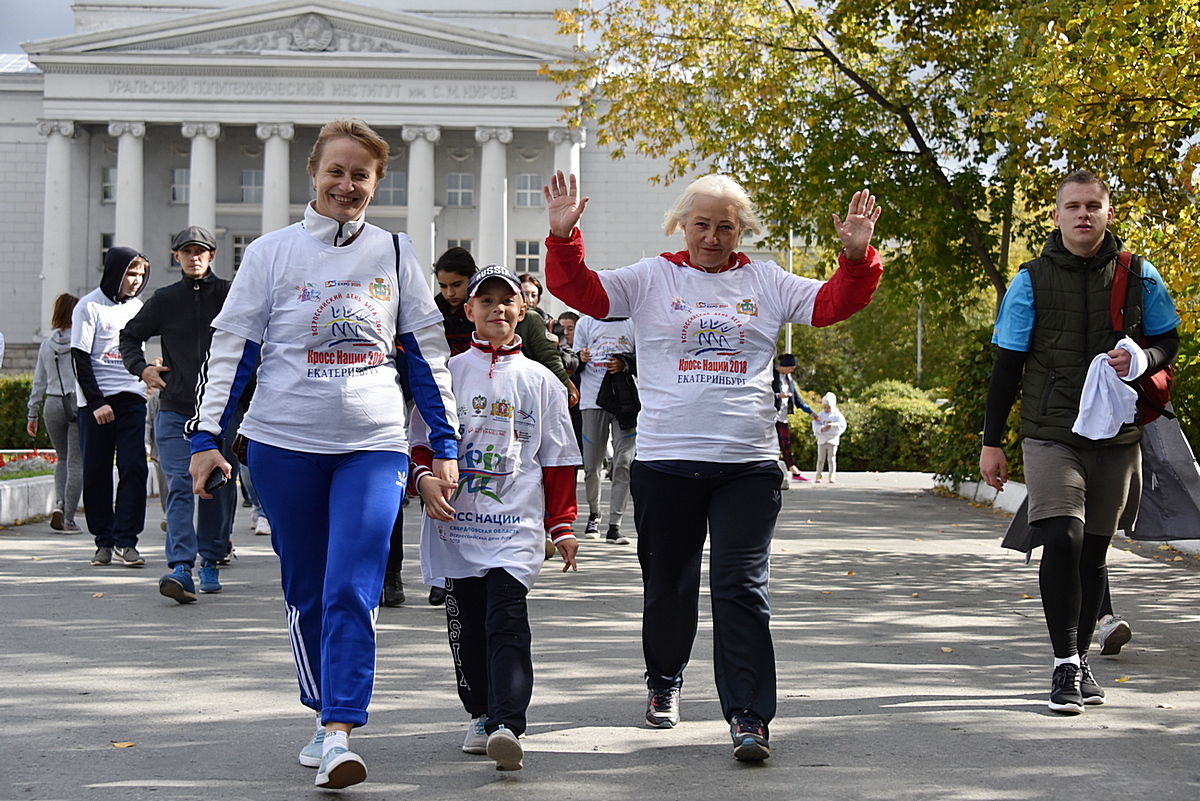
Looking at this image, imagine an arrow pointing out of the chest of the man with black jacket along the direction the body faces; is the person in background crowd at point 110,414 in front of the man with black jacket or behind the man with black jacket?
behind

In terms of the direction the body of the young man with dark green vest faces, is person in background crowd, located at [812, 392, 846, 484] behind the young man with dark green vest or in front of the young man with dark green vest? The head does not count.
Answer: behind

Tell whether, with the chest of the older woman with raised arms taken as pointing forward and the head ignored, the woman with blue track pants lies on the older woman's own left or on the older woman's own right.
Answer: on the older woman's own right

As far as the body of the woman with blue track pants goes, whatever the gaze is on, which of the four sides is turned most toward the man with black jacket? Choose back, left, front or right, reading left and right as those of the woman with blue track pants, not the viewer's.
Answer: back

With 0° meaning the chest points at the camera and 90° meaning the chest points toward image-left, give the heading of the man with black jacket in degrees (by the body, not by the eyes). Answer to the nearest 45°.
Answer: approximately 0°

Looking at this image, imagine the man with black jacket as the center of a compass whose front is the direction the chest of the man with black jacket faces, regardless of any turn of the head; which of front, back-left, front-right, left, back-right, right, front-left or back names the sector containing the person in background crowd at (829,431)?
back-left

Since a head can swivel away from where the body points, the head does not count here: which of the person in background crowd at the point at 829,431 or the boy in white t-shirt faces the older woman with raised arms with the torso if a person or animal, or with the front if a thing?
the person in background crowd

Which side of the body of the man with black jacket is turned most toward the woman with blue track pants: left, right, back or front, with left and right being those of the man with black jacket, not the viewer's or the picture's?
front

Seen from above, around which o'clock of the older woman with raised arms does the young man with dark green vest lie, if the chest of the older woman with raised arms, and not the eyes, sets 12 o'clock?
The young man with dark green vest is roughly at 8 o'clock from the older woman with raised arms.
